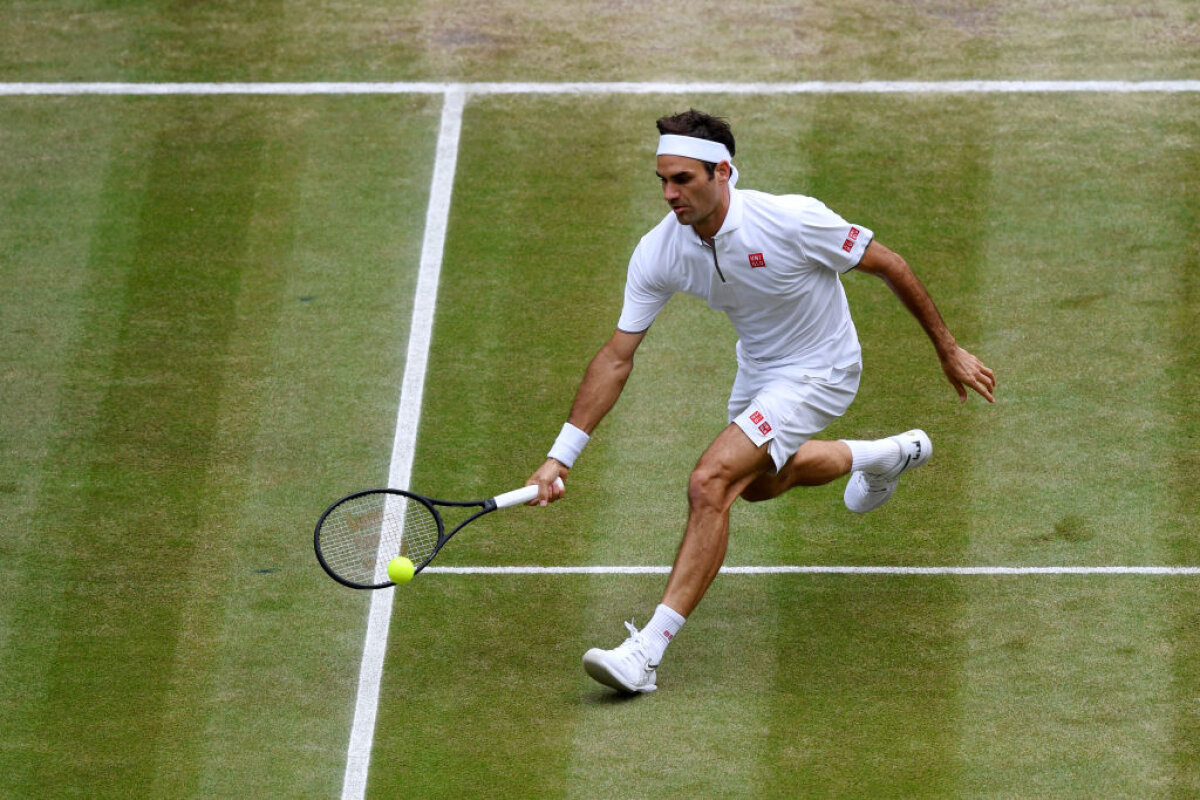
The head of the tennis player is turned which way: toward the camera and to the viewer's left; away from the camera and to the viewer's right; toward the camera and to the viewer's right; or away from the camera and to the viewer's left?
toward the camera and to the viewer's left

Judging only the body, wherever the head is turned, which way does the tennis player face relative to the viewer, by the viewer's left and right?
facing the viewer and to the left of the viewer

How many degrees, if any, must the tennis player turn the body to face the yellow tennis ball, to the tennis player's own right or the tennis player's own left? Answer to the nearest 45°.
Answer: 0° — they already face it
